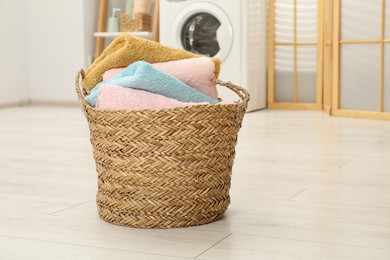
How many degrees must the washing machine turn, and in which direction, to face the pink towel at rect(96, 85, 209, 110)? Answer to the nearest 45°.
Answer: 0° — it already faces it

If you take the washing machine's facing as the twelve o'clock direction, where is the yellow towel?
The yellow towel is roughly at 12 o'clock from the washing machine.

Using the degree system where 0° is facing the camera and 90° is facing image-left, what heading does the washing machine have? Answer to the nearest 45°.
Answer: approximately 0°

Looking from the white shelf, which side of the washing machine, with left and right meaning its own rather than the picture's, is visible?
right
